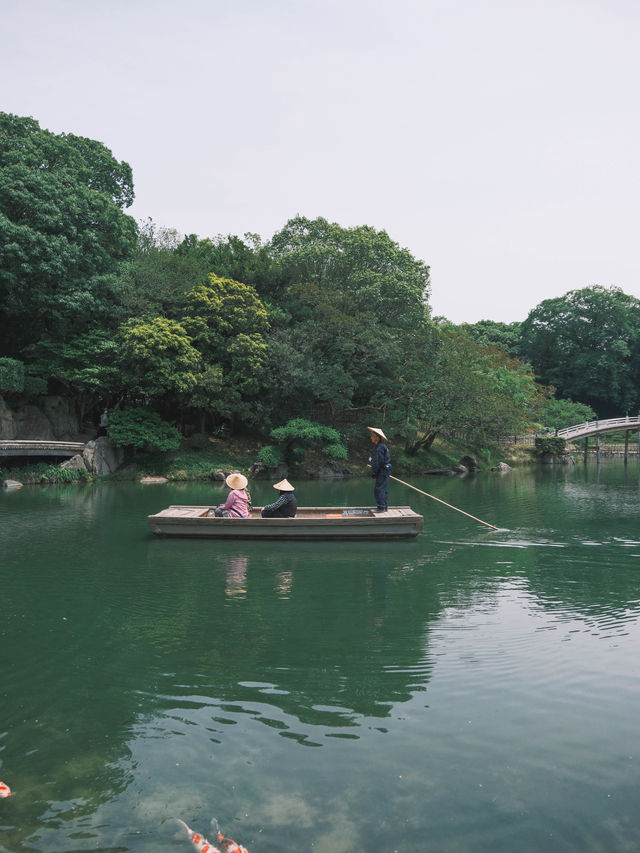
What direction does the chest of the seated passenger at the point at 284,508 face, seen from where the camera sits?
to the viewer's left

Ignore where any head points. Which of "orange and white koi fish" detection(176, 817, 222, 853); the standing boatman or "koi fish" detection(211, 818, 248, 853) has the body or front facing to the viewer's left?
the standing boatman

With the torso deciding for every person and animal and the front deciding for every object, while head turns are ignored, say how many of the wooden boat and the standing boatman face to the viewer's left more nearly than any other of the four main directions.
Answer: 2

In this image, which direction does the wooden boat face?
to the viewer's left

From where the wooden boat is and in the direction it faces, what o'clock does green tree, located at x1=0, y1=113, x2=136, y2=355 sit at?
The green tree is roughly at 2 o'clock from the wooden boat.

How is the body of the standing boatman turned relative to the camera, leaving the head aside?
to the viewer's left
